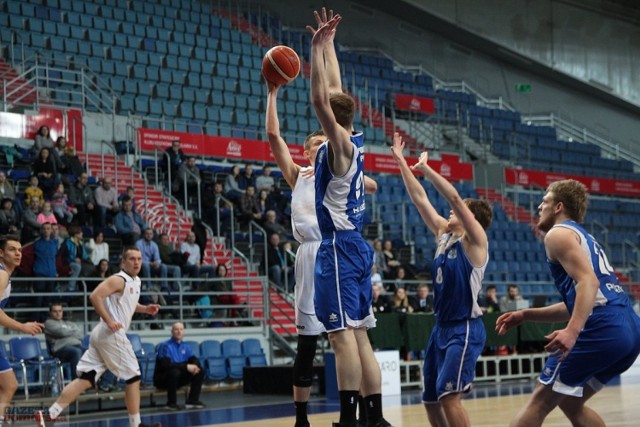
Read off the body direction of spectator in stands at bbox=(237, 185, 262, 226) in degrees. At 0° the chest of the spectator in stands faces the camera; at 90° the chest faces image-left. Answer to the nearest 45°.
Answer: approximately 315°

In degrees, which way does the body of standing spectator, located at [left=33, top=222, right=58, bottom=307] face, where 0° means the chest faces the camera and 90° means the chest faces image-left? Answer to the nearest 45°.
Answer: approximately 315°

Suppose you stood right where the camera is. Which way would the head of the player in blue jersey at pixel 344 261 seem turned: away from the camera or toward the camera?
away from the camera

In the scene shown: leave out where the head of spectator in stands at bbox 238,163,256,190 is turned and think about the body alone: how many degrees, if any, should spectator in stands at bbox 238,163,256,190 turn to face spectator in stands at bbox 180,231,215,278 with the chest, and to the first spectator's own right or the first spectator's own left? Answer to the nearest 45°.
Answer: approximately 45° to the first spectator's own right
